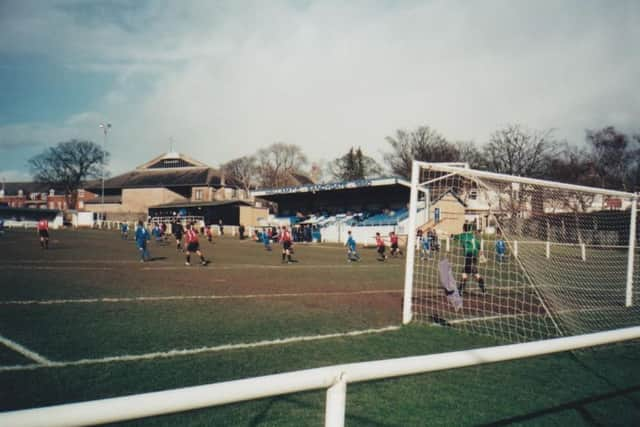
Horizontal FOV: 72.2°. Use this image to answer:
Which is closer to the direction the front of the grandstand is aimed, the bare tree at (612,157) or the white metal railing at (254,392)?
the white metal railing

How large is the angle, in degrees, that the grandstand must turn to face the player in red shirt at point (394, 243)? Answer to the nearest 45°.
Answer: approximately 45° to its left

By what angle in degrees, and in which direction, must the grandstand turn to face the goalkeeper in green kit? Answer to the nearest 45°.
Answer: approximately 45° to its left

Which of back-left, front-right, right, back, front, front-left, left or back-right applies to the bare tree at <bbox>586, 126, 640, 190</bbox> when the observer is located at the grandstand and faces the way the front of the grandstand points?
back-left

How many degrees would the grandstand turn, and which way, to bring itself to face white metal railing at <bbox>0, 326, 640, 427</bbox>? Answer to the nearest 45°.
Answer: approximately 45° to its left
